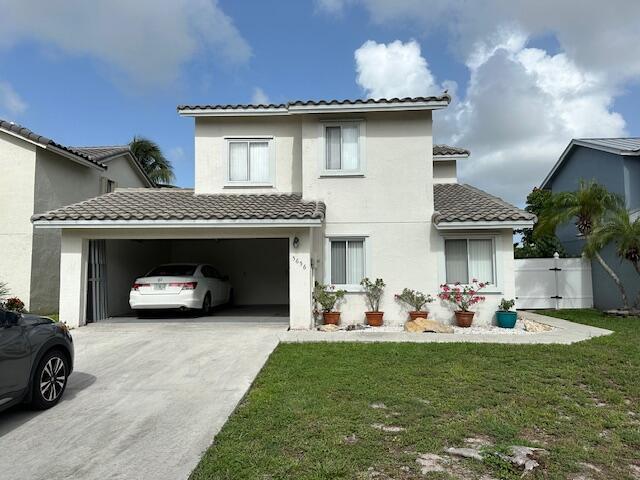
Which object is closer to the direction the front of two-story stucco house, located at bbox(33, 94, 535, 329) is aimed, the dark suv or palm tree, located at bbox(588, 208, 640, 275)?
the dark suv

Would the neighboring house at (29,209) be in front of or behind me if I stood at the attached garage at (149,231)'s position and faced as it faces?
behind

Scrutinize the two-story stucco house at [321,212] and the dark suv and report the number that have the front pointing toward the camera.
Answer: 1

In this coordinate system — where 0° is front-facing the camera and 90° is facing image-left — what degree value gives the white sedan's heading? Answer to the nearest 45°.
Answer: approximately 225°

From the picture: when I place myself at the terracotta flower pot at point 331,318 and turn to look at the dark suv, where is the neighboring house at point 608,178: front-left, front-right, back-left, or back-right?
back-left

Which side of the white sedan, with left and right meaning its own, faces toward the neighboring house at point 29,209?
left

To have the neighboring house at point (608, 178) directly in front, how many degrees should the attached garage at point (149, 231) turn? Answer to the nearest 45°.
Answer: approximately 90° to its left

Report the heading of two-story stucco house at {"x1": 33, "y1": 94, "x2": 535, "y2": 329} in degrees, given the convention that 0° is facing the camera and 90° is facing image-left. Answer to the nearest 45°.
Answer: approximately 0°

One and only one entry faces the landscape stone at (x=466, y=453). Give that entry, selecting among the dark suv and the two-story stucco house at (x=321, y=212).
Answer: the two-story stucco house

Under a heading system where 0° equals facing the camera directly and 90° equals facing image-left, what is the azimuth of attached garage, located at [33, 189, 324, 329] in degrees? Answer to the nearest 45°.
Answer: approximately 0°

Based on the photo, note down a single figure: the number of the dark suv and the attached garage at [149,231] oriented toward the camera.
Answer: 1

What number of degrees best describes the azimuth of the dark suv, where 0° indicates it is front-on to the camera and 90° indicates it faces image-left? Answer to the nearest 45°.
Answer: approximately 225°
